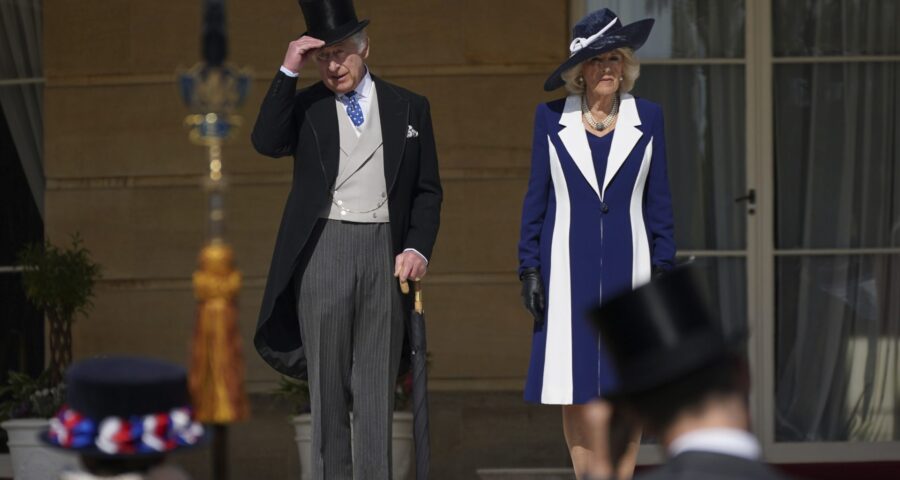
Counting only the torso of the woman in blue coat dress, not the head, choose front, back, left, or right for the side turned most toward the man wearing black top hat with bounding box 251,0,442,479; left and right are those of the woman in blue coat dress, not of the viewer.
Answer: right

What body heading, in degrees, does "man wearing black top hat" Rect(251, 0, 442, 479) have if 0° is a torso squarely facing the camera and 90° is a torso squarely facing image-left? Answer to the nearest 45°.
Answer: approximately 0°

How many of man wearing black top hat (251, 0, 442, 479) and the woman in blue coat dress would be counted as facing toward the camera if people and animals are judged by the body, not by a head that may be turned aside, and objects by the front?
2

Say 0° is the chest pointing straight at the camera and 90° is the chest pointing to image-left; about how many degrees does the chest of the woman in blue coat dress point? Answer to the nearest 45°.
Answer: approximately 0°

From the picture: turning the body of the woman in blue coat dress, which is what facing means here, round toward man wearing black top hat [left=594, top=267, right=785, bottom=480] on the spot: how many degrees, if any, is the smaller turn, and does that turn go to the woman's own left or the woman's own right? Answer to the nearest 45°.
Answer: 0° — they already face them

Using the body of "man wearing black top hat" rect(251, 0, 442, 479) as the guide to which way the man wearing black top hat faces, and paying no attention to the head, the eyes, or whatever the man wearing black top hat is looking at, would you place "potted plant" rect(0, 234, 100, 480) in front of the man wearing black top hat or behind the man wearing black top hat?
behind

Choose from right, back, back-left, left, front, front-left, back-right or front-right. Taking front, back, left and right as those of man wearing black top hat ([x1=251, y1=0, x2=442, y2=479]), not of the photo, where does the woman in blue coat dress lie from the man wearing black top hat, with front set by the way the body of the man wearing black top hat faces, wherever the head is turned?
left

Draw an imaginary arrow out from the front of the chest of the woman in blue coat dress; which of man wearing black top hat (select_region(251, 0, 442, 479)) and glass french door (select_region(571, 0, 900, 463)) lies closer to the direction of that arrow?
the man wearing black top hat
